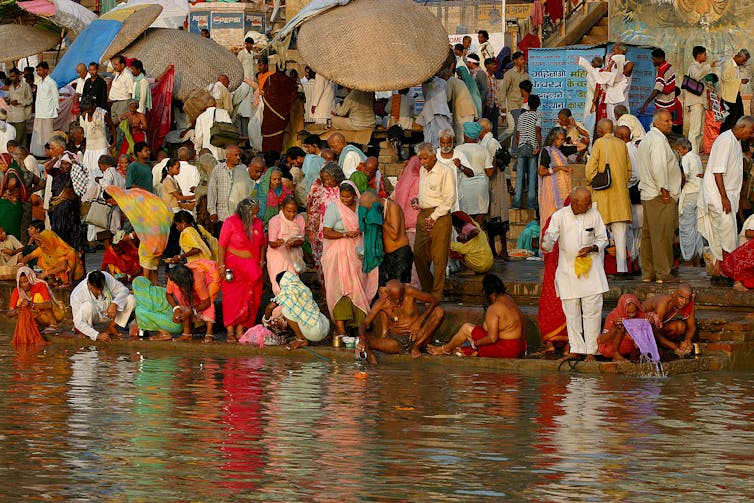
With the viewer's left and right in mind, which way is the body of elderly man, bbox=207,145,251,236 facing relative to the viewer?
facing the viewer and to the right of the viewer

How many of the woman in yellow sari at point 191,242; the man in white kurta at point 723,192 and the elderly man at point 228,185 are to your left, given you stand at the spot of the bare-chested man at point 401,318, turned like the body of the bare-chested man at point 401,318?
1

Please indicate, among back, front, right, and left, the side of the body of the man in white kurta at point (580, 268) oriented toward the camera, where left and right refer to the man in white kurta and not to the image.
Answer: front

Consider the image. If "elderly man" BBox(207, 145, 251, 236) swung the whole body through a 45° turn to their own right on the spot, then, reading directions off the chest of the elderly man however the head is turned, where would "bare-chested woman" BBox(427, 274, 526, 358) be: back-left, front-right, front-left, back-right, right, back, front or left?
front-left

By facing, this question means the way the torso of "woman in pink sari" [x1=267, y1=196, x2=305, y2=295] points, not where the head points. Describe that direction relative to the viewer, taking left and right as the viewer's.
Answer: facing the viewer

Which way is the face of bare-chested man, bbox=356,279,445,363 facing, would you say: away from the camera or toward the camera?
toward the camera

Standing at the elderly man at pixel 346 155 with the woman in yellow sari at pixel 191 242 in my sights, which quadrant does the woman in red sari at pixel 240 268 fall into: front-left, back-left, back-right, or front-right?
front-left

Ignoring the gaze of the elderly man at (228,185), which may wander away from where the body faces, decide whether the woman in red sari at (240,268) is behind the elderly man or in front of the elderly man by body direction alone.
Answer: in front

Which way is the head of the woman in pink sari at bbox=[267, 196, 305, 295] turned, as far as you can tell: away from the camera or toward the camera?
toward the camera

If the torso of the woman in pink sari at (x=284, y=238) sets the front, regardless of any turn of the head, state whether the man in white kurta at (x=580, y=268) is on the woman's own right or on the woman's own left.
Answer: on the woman's own left

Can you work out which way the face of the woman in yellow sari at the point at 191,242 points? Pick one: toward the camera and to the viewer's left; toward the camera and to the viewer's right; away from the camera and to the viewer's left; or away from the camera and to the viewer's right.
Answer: toward the camera and to the viewer's left

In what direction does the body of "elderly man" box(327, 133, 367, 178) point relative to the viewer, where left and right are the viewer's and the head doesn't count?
facing the viewer and to the left of the viewer

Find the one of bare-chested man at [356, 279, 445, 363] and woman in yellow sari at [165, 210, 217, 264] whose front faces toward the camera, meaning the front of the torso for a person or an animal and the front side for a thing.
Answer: the bare-chested man

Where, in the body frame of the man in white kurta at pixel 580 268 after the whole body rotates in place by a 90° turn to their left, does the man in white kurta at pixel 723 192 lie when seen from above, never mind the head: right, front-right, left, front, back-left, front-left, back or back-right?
front-left

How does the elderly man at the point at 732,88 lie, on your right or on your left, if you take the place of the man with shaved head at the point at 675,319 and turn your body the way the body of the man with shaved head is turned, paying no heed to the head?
on your left

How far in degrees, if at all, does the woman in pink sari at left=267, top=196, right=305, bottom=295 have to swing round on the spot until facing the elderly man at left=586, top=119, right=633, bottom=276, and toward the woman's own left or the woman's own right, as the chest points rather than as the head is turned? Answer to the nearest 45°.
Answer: approximately 90° to the woman's own left
